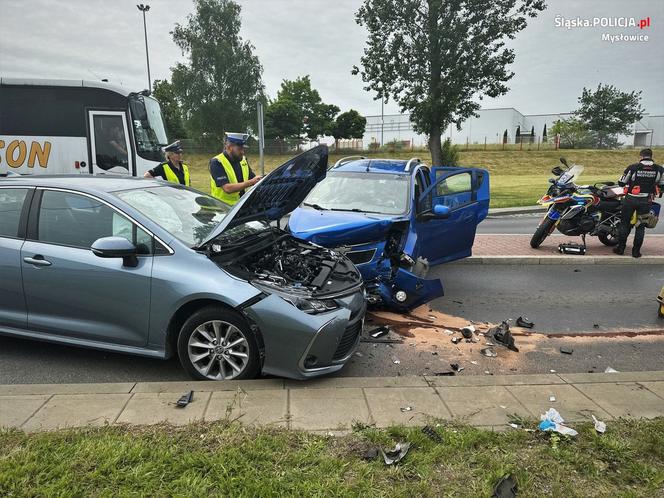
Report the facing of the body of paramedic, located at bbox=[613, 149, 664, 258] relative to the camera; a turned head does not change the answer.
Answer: away from the camera

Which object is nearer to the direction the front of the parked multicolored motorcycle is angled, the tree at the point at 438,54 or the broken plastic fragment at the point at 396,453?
the broken plastic fragment

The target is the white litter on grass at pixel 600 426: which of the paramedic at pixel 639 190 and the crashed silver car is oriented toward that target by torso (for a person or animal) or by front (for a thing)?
the crashed silver car

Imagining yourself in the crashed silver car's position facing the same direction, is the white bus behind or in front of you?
behind

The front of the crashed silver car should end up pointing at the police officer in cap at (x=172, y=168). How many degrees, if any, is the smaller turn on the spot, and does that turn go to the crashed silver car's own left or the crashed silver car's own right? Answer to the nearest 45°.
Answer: approximately 135° to the crashed silver car's own left

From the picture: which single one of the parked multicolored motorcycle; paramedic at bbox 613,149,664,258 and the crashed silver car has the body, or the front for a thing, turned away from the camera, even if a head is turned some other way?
the paramedic

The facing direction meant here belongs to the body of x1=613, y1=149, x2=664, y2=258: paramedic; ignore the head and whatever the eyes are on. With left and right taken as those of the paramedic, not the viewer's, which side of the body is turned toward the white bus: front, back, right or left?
left

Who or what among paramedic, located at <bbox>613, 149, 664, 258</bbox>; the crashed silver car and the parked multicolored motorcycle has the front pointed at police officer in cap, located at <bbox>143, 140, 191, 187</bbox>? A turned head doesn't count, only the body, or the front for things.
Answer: the parked multicolored motorcycle

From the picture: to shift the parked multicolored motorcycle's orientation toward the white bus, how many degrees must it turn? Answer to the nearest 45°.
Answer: approximately 45° to its right

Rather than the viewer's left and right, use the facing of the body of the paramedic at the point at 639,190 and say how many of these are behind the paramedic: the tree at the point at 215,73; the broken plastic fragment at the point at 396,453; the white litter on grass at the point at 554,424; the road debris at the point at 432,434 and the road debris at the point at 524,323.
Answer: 4

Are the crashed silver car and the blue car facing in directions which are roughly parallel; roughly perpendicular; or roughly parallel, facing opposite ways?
roughly perpendicular

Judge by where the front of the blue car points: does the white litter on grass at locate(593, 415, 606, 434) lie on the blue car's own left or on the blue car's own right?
on the blue car's own left

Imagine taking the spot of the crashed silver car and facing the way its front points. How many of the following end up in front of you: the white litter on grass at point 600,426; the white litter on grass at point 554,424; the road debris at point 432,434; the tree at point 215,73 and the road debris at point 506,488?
4

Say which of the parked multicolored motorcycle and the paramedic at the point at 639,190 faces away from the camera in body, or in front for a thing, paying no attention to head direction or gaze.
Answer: the paramedic

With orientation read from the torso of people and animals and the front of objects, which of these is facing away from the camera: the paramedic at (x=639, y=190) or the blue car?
the paramedic

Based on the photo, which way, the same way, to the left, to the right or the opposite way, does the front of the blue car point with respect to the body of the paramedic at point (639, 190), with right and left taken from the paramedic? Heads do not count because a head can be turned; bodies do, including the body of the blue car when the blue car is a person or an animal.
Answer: the opposite way
